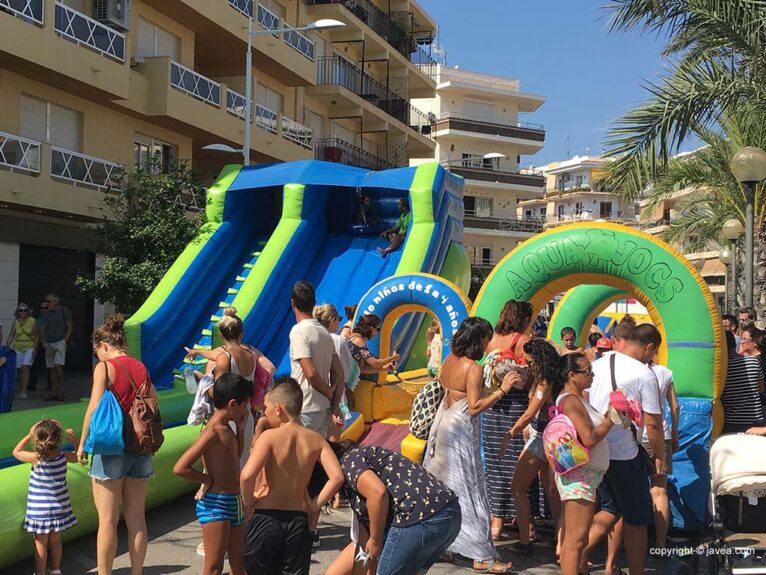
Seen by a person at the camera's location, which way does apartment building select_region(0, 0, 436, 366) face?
facing the viewer and to the right of the viewer

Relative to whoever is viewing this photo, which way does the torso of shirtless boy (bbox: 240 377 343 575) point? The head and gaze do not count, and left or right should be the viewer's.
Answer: facing away from the viewer

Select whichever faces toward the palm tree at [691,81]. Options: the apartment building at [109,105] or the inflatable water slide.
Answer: the apartment building

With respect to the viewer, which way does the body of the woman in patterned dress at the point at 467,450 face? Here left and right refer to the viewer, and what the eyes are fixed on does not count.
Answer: facing away from the viewer and to the right of the viewer

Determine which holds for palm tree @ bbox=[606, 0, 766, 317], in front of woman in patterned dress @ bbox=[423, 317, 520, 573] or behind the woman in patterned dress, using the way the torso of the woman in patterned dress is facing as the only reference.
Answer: in front

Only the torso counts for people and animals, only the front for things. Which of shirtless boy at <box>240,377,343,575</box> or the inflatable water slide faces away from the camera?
the shirtless boy

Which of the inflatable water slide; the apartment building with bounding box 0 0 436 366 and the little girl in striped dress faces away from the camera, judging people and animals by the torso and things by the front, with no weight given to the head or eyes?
the little girl in striped dress

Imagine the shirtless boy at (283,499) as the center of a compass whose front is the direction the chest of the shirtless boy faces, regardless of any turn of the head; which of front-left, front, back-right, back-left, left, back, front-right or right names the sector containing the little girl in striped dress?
front-left

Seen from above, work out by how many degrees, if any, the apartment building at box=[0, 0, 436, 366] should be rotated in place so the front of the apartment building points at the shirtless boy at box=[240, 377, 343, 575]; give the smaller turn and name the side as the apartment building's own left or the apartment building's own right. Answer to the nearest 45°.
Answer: approximately 45° to the apartment building's own right

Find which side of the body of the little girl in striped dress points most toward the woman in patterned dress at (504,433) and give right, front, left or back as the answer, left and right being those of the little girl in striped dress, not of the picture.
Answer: right

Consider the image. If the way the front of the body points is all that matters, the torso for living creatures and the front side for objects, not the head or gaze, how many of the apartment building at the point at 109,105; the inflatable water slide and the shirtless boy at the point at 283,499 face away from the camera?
1

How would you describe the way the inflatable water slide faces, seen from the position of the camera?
facing the viewer and to the left of the viewer

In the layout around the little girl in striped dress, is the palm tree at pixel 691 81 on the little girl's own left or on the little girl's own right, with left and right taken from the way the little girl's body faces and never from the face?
on the little girl's own right

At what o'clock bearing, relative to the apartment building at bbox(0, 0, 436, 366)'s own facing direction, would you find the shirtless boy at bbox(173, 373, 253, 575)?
The shirtless boy is roughly at 1 o'clock from the apartment building.
